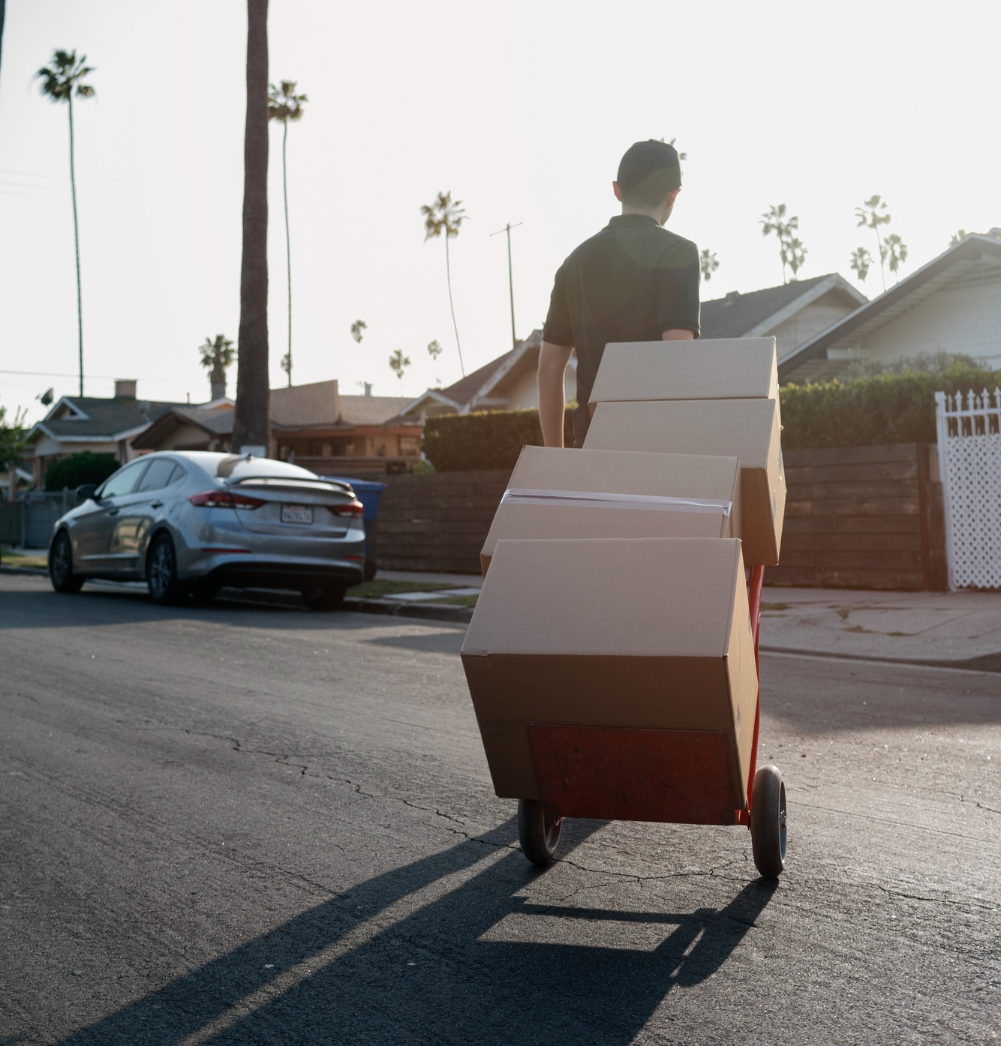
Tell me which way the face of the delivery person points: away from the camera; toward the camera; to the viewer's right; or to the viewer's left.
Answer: away from the camera

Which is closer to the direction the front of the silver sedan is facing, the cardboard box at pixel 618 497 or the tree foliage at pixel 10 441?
the tree foliage

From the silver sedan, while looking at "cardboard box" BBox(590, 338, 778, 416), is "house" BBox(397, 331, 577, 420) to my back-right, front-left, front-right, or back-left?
back-left

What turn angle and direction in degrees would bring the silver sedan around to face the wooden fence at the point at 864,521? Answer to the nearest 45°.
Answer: approximately 135° to its right

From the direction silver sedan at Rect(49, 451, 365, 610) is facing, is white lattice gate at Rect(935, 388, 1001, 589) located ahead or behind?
behind

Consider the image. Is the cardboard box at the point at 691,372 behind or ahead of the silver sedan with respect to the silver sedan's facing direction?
behind

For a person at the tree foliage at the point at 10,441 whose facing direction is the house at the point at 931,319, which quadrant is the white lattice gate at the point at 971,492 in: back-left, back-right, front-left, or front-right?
front-right

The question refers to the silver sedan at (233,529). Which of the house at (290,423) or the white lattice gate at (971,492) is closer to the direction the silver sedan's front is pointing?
the house

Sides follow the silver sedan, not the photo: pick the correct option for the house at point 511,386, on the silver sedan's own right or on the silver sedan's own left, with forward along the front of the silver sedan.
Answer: on the silver sedan's own right

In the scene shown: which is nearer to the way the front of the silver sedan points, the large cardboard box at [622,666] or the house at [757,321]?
the house

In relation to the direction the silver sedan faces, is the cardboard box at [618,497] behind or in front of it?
behind

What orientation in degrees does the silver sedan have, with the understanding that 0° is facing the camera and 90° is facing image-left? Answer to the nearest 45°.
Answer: approximately 135°

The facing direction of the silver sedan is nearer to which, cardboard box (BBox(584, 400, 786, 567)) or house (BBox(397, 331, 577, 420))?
the house
